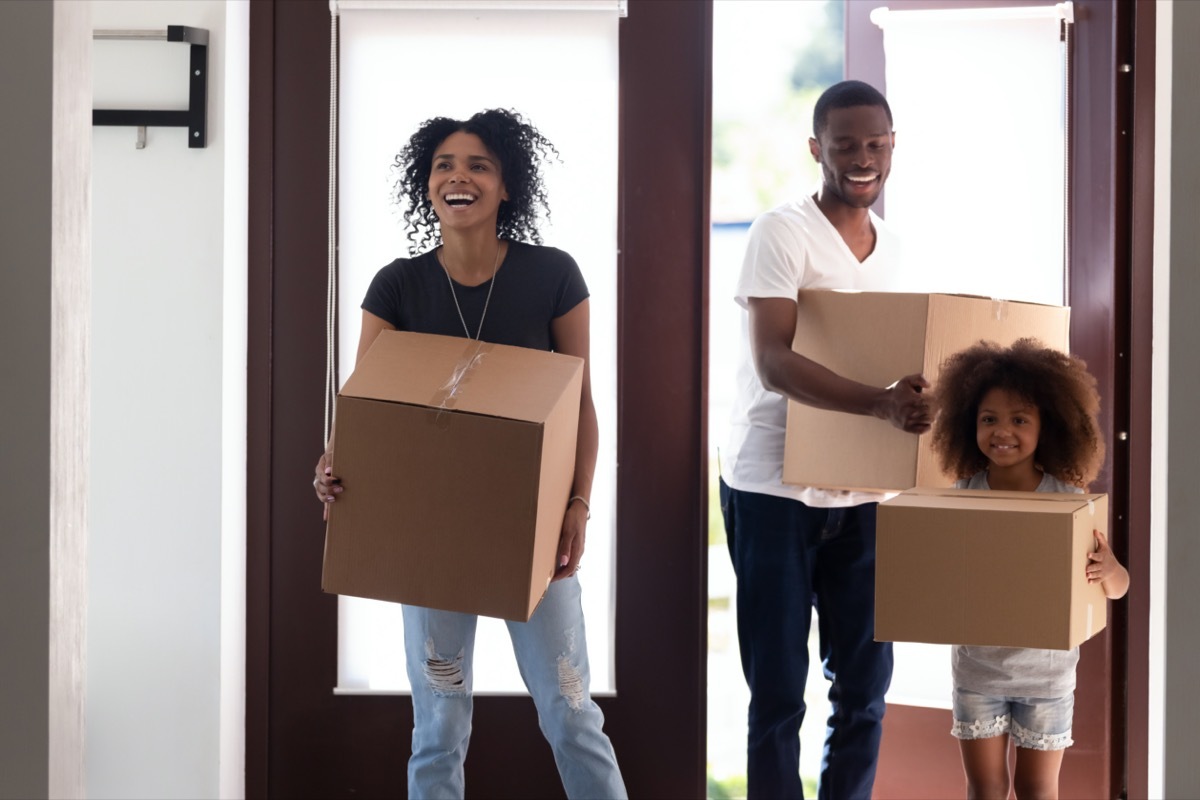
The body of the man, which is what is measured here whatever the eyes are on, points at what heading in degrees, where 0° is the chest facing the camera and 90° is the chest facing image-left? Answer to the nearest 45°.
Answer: approximately 315°

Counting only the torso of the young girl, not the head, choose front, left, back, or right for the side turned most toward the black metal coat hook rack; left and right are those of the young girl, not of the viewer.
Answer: right

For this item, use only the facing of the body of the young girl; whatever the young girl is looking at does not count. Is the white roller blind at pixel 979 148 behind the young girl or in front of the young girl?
behind
